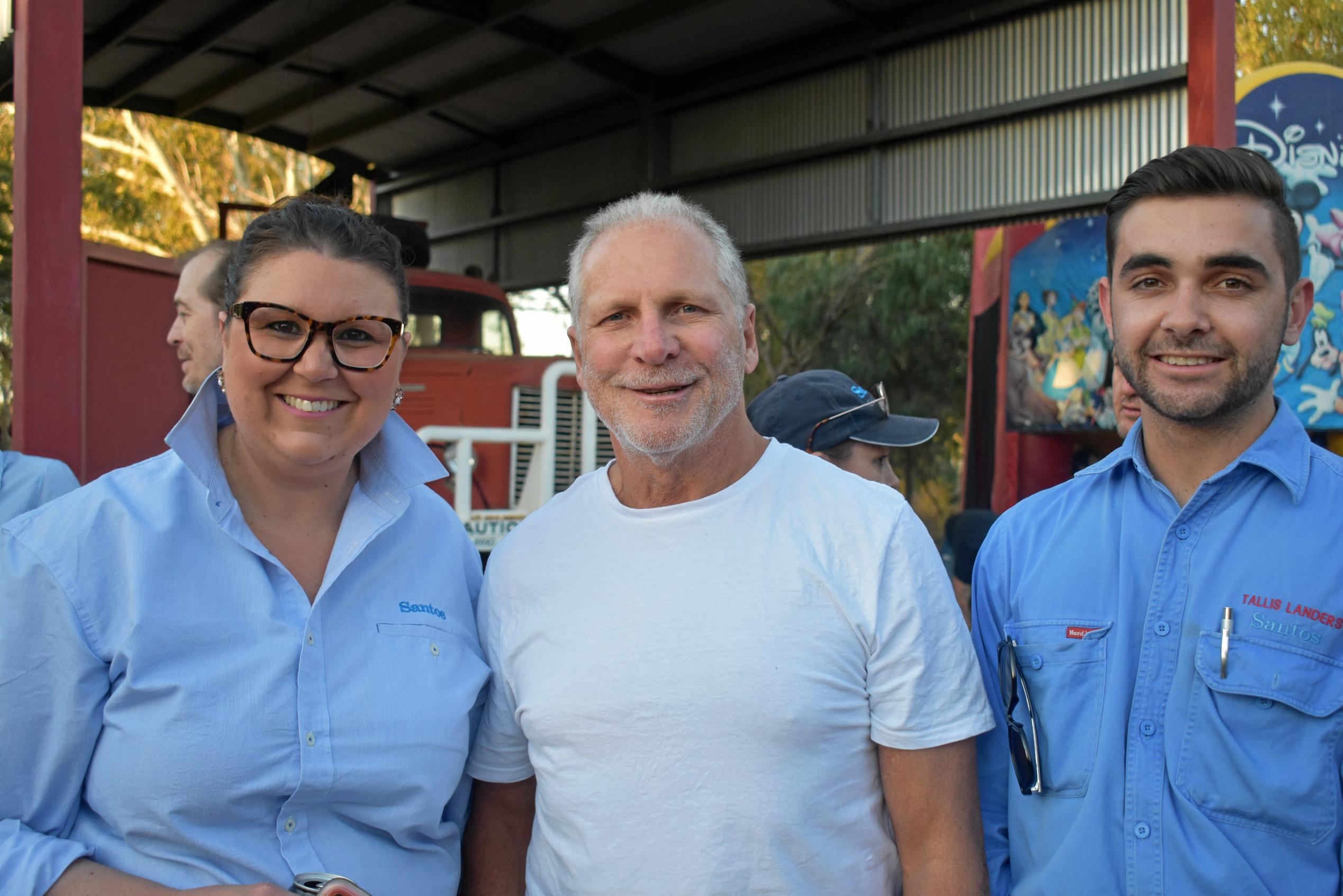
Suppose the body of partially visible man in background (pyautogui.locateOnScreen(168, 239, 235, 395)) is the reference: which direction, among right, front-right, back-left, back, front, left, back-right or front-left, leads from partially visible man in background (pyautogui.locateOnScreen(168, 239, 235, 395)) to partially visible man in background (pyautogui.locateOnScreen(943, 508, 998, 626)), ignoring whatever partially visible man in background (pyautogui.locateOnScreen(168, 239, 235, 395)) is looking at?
back

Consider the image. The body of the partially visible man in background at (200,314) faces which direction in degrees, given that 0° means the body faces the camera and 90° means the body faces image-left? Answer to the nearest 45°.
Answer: approximately 90°

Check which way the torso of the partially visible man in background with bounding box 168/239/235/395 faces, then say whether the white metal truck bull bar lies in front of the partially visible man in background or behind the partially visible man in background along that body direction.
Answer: behind

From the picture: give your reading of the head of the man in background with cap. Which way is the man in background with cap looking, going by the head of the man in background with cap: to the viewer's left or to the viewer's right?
to the viewer's right

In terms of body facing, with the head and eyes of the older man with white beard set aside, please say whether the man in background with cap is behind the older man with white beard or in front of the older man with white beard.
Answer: behind

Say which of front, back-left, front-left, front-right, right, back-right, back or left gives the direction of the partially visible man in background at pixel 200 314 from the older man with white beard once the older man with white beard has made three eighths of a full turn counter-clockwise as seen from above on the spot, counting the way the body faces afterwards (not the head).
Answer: left

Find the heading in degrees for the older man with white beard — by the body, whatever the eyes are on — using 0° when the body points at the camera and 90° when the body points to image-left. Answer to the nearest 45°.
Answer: approximately 0°

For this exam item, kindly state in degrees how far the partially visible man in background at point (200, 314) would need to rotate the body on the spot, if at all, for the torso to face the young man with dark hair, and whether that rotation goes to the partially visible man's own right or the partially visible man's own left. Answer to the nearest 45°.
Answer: approximately 135° to the partially visible man's own left

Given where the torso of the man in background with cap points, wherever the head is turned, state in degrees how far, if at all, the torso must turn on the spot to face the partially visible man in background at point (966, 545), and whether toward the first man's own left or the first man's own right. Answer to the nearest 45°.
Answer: approximately 45° to the first man's own left

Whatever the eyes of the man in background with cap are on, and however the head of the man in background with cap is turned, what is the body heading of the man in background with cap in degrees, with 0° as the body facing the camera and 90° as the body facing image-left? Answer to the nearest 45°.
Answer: approximately 270°
